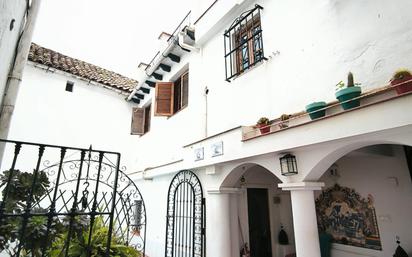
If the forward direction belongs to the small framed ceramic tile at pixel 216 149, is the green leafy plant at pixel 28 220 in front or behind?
in front

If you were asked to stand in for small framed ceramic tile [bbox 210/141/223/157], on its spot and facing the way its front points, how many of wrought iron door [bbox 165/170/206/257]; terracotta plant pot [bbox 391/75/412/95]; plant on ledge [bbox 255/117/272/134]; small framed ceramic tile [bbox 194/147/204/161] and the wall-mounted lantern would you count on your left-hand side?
3

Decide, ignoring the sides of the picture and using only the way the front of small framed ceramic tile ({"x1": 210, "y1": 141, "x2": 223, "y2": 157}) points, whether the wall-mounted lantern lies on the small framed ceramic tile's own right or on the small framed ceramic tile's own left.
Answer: on the small framed ceramic tile's own left

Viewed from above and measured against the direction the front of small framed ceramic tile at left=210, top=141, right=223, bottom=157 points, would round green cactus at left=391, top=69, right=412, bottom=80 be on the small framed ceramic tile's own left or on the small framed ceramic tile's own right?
on the small framed ceramic tile's own left

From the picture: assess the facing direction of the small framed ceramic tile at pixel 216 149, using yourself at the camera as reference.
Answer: facing the viewer and to the left of the viewer

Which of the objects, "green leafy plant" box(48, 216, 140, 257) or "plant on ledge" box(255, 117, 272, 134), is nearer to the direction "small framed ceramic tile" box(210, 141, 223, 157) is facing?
the green leafy plant

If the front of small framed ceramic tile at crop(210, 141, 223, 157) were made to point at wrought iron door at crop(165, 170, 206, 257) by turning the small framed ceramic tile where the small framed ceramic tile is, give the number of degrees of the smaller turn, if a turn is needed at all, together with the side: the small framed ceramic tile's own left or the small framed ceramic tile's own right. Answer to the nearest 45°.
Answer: approximately 90° to the small framed ceramic tile's own right

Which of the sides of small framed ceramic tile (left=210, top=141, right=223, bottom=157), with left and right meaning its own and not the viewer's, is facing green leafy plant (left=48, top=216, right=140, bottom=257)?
front

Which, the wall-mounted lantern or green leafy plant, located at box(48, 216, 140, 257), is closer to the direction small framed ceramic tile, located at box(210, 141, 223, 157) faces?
the green leafy plant

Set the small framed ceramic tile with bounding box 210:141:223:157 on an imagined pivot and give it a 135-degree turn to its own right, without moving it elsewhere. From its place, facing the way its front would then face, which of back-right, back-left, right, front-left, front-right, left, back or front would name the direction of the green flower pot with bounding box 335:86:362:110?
back-right

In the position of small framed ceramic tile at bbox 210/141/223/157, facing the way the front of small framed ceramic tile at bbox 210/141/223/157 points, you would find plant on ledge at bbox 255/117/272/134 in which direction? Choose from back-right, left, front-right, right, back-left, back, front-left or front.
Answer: left

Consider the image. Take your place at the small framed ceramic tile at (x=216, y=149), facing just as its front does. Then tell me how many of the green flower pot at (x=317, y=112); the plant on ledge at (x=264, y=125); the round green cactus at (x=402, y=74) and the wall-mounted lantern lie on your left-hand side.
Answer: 4

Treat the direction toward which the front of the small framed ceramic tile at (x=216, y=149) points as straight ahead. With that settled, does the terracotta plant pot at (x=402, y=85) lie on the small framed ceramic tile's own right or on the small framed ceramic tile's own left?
on the small framed ceramic tile's own left

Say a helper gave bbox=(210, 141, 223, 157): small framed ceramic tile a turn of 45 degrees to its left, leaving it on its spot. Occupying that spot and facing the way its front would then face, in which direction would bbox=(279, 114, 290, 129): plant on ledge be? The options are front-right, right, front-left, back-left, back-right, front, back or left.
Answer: front-left
